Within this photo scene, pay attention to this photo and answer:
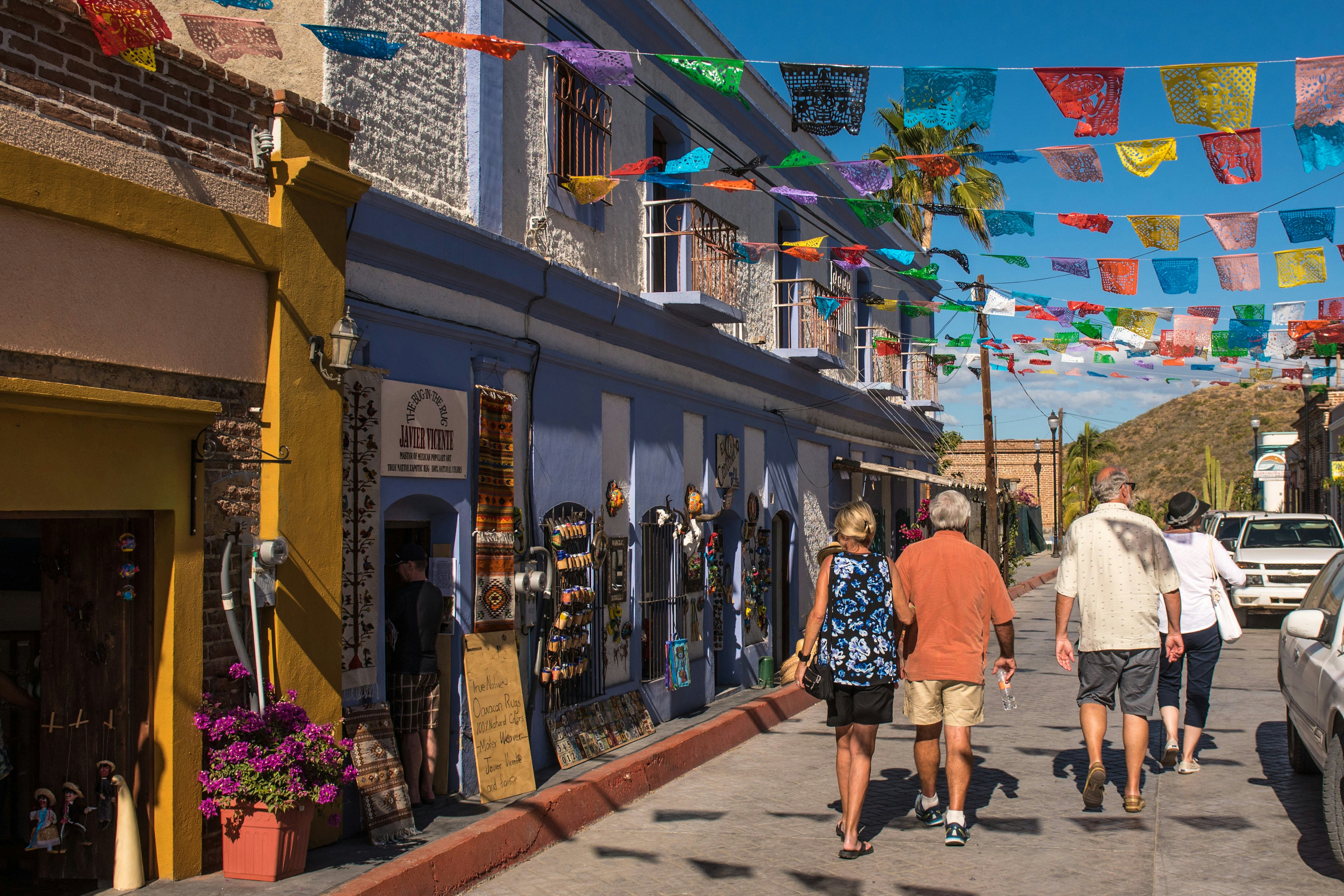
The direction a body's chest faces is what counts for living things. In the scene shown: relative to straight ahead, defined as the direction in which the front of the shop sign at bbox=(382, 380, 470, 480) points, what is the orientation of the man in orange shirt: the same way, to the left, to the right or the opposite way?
to the left

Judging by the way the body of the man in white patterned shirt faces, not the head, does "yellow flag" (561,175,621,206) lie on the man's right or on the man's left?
on the man's left

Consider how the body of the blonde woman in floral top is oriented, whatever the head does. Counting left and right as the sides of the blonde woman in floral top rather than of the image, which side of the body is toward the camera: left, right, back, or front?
back

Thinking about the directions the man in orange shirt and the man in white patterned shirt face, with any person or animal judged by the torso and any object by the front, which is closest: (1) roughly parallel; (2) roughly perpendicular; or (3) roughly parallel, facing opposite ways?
roughly parallel

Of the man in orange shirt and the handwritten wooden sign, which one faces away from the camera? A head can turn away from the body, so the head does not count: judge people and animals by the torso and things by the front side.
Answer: the man in orange shirt

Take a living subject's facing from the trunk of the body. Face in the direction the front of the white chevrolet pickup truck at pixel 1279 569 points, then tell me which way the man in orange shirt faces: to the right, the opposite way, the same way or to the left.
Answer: the opposite way

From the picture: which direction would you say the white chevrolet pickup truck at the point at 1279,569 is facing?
toward the camera

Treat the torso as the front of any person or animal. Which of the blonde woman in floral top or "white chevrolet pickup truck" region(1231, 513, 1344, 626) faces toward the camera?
the white chevrolet pickup truck

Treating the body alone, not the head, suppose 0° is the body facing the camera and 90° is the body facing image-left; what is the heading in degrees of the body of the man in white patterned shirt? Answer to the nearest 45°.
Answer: approximately 180°

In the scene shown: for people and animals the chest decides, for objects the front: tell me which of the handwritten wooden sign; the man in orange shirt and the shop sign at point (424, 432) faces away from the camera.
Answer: the man in orange shirt

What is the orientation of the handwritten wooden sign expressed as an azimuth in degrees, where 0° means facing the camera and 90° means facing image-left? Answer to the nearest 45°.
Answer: approximately 315°

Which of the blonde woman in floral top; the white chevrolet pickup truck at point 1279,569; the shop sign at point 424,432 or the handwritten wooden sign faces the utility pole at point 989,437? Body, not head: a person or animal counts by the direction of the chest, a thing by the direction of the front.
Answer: the blonde woman in floral top

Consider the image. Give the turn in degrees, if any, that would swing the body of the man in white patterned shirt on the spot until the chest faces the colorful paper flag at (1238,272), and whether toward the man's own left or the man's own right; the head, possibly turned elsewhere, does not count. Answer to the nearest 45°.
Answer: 0° — they already face it

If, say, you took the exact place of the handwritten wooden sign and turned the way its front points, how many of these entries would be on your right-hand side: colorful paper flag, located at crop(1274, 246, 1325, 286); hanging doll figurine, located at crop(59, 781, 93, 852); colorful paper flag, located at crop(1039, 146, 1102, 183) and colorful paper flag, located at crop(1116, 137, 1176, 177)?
1

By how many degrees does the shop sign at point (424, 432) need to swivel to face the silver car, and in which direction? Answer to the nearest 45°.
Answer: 0° — it already faces it

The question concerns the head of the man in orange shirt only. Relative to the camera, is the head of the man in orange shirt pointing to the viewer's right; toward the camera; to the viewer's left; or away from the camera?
away from the camera

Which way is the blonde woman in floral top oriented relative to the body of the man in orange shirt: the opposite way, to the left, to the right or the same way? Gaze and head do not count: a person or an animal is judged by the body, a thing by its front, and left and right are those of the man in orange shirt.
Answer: the same way

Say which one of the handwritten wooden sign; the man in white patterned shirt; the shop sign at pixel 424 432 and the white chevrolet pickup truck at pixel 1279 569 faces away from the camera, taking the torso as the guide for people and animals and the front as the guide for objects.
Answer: the man in white patterned shirt

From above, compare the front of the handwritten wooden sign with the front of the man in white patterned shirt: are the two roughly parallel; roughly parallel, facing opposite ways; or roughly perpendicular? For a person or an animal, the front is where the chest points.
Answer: roughly perpendicular
